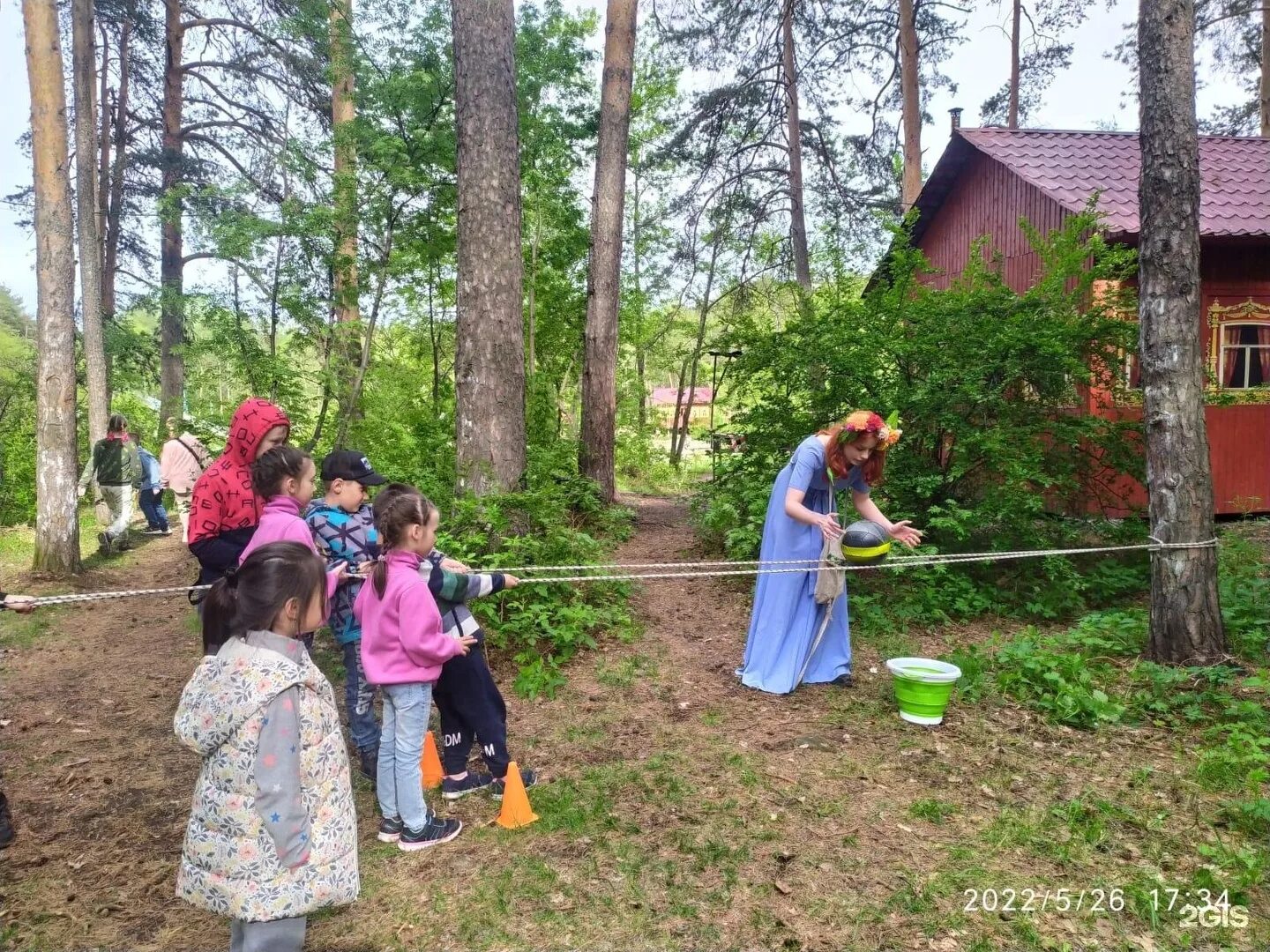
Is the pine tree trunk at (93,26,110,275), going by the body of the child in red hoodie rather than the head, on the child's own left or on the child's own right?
on the child's own left

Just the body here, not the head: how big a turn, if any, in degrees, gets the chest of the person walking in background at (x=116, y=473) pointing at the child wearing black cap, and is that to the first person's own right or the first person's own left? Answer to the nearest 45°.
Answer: approximately 180°

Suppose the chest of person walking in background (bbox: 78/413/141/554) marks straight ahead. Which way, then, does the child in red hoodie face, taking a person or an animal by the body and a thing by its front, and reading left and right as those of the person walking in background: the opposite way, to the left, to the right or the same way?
to the right

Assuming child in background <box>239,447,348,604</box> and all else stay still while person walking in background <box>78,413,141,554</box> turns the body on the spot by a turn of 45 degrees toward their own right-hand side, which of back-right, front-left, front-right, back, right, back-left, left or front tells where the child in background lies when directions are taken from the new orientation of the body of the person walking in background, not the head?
back-right

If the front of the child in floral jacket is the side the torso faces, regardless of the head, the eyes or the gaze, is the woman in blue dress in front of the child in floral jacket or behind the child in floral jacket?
in front

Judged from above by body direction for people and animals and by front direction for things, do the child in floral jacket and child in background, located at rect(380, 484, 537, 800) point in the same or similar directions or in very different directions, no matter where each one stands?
same or similar directions

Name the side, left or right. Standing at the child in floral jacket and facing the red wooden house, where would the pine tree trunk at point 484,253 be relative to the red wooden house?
left

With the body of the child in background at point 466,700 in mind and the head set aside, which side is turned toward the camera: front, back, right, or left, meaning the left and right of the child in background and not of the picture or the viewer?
right

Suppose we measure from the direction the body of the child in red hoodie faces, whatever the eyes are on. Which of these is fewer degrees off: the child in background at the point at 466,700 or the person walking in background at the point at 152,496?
the child in background

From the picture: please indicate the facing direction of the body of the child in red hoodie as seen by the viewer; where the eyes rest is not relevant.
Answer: to the viewer's right

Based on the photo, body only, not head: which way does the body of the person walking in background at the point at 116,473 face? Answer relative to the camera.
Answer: away from the camera
